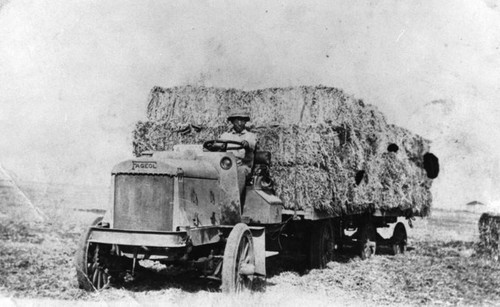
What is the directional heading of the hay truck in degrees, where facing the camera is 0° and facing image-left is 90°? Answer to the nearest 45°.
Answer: approximately 45°

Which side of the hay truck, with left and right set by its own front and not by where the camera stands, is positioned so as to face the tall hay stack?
back
